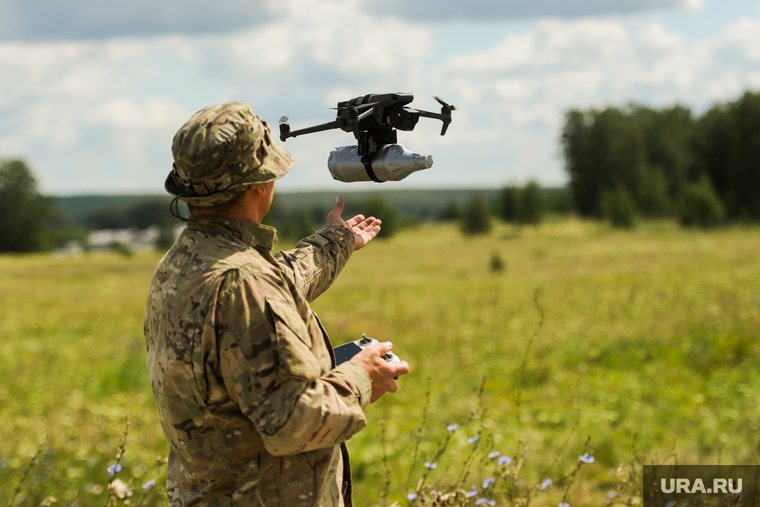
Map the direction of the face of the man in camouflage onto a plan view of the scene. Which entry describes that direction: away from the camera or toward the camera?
away from the camera

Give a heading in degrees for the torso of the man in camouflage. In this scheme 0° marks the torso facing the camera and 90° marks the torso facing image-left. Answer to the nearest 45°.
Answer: approximately 225°

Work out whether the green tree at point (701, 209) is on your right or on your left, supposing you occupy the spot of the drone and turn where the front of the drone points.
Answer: on your left

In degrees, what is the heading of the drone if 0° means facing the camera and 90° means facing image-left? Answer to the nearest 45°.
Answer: approximately 315°

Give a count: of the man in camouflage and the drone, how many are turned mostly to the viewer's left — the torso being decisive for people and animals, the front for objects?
0

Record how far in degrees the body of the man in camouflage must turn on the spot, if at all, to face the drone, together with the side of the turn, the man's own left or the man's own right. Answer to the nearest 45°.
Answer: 0° — they already face it

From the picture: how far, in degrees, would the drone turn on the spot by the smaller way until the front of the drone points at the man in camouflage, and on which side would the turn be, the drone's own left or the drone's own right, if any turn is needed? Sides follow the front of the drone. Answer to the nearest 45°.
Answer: approximately 90° to the drone's own right

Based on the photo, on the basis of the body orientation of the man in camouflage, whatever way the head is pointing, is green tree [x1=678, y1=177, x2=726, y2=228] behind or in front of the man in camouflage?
in front
